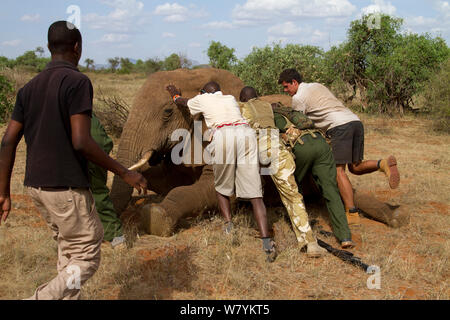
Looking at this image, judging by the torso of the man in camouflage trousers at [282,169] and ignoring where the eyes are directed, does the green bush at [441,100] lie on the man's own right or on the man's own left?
on the man's own right

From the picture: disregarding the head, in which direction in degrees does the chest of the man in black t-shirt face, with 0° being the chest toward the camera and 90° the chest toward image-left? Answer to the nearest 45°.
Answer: approximately 225°

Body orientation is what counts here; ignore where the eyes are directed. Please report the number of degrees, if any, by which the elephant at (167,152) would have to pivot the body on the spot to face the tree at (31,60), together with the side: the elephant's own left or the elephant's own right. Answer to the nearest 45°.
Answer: approximately 45° to the elephant's own right

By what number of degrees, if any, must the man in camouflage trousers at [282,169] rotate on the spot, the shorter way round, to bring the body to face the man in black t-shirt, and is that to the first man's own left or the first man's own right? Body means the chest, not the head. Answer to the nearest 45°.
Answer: approximately 90° to the first man's own left

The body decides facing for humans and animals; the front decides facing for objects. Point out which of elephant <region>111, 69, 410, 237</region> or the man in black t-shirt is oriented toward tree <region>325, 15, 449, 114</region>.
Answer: the man in black t-shirt

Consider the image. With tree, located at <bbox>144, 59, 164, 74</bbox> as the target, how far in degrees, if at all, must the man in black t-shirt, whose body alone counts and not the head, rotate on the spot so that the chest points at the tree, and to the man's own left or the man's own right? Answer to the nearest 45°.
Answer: approximately 45° to the man's own left

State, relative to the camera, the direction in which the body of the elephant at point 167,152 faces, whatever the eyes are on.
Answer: to the viewer's left

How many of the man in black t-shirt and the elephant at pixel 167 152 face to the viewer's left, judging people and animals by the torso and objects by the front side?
1

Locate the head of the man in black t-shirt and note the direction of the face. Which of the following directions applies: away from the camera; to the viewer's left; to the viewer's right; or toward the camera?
away from the camera

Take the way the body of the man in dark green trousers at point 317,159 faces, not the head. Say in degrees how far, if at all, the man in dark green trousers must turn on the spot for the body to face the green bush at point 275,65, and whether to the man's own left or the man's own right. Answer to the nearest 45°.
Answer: approximately 45° to the man's own right
